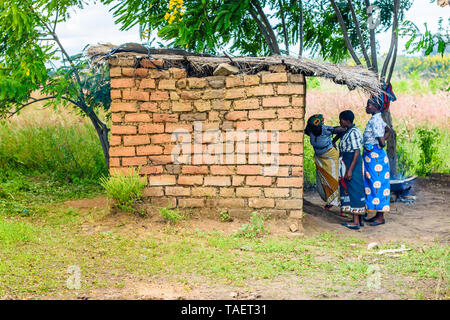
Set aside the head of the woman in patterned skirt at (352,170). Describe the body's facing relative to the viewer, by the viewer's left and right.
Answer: facing to the left of the viewer

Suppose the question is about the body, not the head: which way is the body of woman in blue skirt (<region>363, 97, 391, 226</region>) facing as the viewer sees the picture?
to the viewer's left

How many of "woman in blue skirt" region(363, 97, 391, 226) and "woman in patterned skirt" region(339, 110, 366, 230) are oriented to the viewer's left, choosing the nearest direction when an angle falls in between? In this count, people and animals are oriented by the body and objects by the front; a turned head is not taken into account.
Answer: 2

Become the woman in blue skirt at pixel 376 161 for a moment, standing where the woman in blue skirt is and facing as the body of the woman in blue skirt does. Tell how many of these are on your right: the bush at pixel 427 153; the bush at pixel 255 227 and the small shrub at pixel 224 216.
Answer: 1

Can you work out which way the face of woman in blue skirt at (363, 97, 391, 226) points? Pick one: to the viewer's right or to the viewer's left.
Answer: to the viewer's left

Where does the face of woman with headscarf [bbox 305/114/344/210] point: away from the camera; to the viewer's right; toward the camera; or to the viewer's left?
to the viewer's right
